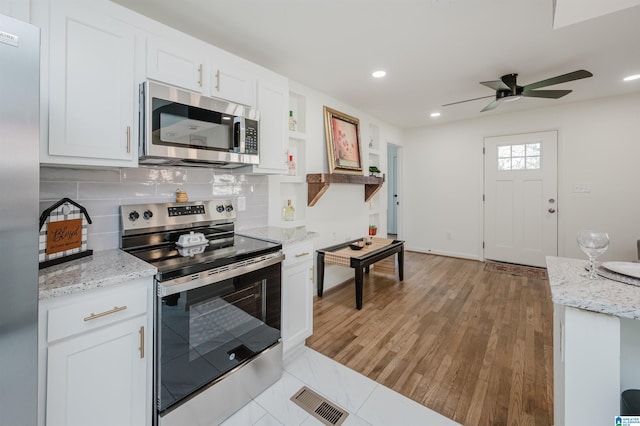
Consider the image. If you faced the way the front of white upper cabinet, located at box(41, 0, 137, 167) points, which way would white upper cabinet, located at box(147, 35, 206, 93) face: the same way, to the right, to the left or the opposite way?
the same way

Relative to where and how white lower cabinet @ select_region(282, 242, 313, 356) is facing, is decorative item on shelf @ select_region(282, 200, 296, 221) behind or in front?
behind

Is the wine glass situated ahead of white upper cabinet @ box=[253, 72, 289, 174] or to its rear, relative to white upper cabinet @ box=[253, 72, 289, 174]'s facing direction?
ahead

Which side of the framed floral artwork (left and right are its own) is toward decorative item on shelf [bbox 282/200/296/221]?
right

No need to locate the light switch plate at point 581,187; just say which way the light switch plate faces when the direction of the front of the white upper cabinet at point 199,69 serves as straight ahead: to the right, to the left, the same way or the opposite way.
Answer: to the right

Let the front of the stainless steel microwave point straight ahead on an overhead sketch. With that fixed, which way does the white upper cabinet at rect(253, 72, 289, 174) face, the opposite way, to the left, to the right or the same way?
the same way

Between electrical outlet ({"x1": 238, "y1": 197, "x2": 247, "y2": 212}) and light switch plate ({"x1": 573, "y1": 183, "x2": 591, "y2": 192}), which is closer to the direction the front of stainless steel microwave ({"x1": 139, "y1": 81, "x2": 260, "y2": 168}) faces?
the light switch plate

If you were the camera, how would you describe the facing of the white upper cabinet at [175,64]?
facing the viewer and to the right of the viewer

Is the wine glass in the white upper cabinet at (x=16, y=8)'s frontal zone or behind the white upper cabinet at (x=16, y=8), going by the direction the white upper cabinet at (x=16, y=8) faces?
frontal zone

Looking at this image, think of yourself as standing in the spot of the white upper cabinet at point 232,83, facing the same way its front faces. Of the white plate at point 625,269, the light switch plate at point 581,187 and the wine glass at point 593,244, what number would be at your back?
0

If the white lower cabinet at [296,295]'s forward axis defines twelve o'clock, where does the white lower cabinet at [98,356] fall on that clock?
the white lower cabinet at [98,356] is roughly at 3 o'clock from the white lower cabinet at [296,295].

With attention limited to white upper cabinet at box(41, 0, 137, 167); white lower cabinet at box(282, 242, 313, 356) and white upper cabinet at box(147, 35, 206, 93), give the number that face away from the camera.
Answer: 0

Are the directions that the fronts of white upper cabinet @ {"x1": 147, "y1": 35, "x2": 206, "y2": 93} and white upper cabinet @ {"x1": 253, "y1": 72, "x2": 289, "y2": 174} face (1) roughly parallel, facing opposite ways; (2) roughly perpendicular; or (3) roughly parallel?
roughly parallel

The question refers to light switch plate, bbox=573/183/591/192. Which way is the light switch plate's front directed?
toward the camera

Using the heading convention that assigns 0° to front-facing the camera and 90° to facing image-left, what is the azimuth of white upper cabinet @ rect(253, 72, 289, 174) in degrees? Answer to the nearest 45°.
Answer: approximately 315°

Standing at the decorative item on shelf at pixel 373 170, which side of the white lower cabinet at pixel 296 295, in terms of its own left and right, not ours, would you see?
left
